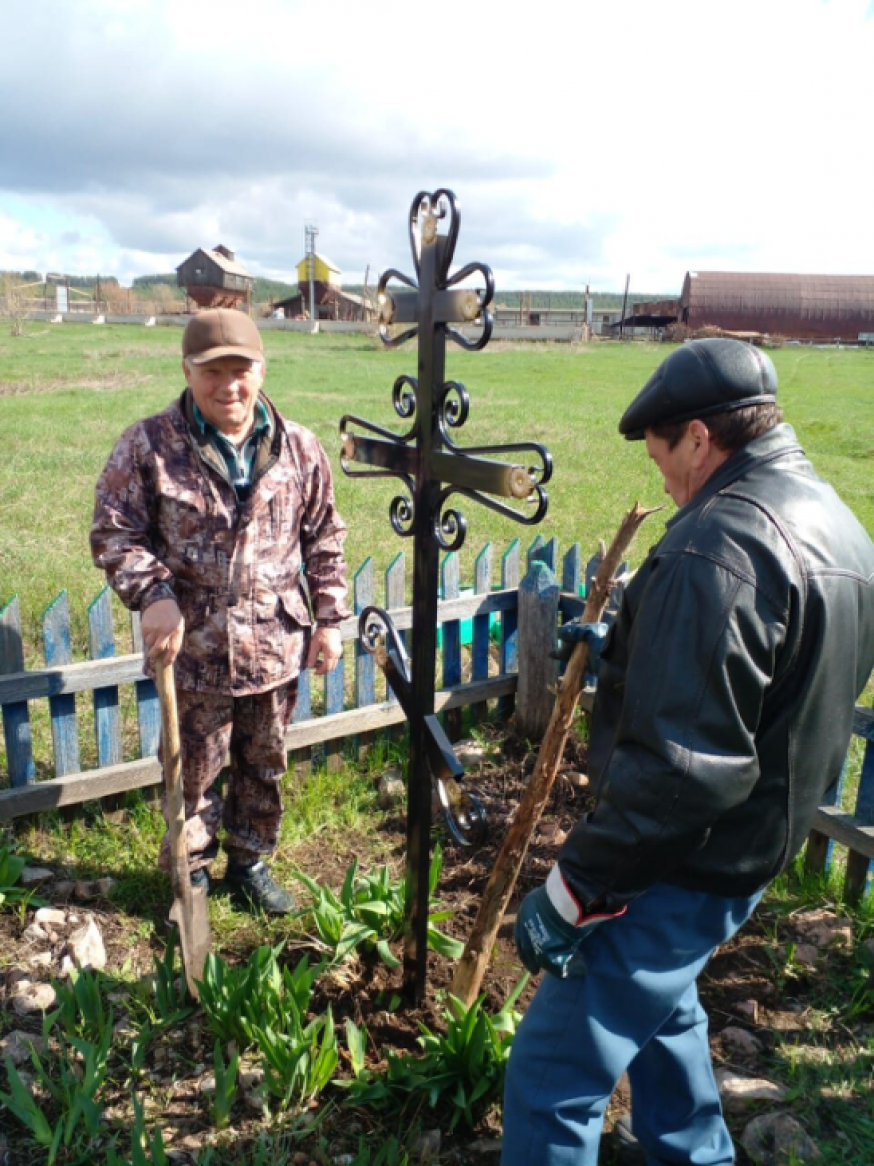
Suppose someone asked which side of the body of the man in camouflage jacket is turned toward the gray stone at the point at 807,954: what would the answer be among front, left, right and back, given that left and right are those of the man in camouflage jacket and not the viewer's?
left

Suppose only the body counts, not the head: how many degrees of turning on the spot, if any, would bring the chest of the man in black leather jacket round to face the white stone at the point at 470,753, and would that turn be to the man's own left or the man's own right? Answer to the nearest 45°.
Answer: approximately 45° to the man's own right

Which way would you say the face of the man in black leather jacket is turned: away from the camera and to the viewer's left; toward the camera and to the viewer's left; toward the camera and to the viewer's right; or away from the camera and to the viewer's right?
away from the camera and to the viewer's left

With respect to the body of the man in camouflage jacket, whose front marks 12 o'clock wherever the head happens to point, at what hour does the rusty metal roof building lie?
The rusty metal roof building is roughly at 7 o'clock from the man in camouflage jacket.

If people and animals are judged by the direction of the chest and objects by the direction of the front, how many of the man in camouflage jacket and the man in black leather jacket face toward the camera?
1

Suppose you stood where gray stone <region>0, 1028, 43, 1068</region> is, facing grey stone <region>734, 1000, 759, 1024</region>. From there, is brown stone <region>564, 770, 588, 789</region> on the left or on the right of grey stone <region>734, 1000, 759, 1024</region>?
left

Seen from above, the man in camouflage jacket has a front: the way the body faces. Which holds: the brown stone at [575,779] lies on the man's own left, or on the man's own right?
on the man's own left

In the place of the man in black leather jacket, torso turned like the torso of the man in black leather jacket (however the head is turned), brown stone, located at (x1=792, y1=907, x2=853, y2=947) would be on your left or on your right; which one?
on your right

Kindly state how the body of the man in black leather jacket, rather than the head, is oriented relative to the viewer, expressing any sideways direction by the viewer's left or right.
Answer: facing away from the viewer and to the left of the viewer
